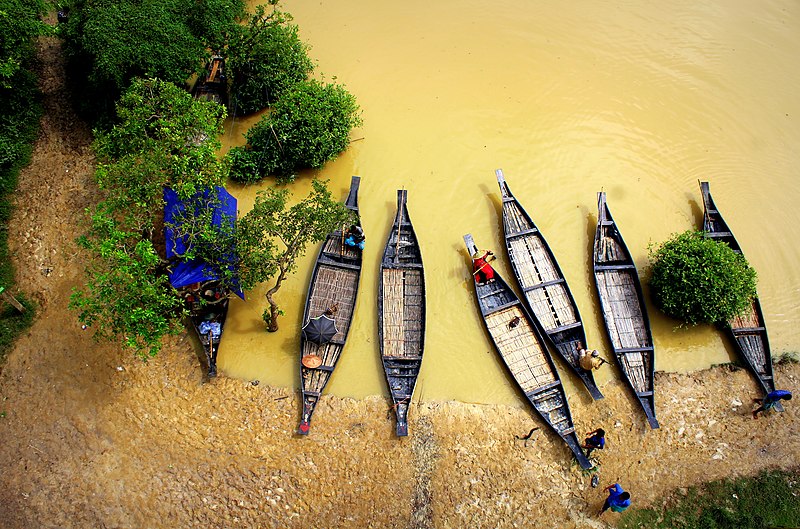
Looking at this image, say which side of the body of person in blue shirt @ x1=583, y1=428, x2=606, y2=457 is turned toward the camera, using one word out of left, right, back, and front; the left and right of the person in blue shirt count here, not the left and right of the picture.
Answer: left
